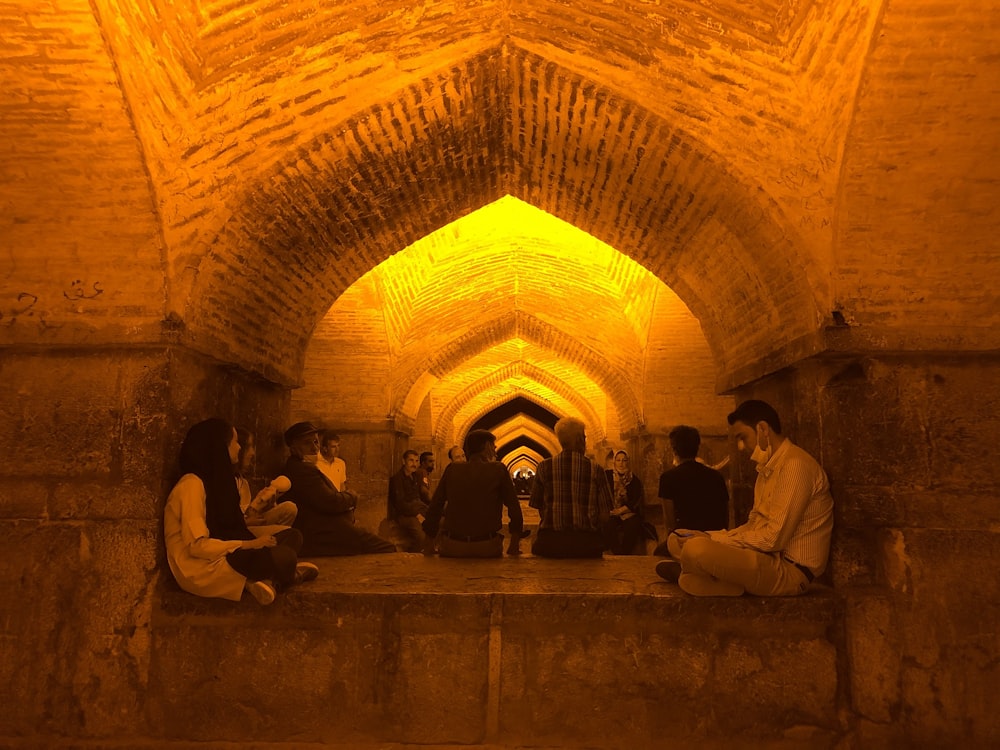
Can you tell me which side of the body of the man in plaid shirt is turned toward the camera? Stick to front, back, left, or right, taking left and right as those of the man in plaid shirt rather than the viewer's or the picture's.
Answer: back

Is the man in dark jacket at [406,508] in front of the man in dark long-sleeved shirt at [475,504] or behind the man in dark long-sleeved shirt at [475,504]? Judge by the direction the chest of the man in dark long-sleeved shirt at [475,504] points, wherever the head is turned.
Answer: in front

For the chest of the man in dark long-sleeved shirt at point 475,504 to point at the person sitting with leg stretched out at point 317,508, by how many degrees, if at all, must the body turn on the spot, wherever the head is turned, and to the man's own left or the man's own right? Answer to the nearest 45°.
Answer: approximately 90° to the man's own left

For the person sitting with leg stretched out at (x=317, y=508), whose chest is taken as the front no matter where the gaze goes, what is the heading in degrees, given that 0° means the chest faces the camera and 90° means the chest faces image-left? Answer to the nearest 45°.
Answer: approximately 270°

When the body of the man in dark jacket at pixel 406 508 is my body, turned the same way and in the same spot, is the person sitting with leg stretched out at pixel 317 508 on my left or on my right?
on my right

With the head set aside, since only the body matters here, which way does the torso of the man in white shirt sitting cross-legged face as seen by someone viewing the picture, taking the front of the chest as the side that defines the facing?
to the viewer's left

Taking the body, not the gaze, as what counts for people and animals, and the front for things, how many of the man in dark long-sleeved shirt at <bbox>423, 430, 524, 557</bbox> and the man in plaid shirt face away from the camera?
2

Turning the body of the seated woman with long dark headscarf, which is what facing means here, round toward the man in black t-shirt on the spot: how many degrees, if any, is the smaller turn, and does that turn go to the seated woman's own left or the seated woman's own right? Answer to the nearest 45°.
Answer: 0° — they already face them

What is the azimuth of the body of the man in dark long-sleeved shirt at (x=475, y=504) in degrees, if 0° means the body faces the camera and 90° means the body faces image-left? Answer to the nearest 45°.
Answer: approximately 180°

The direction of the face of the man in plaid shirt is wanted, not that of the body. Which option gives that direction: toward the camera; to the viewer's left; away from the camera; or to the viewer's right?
away from the camera

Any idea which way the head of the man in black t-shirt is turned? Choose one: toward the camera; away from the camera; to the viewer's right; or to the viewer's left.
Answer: away from the camera

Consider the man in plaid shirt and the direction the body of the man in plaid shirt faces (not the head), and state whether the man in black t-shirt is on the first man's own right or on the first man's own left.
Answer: on the first man's own right

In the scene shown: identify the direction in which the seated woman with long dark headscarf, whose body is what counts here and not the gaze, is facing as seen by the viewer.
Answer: to the viewer's right
